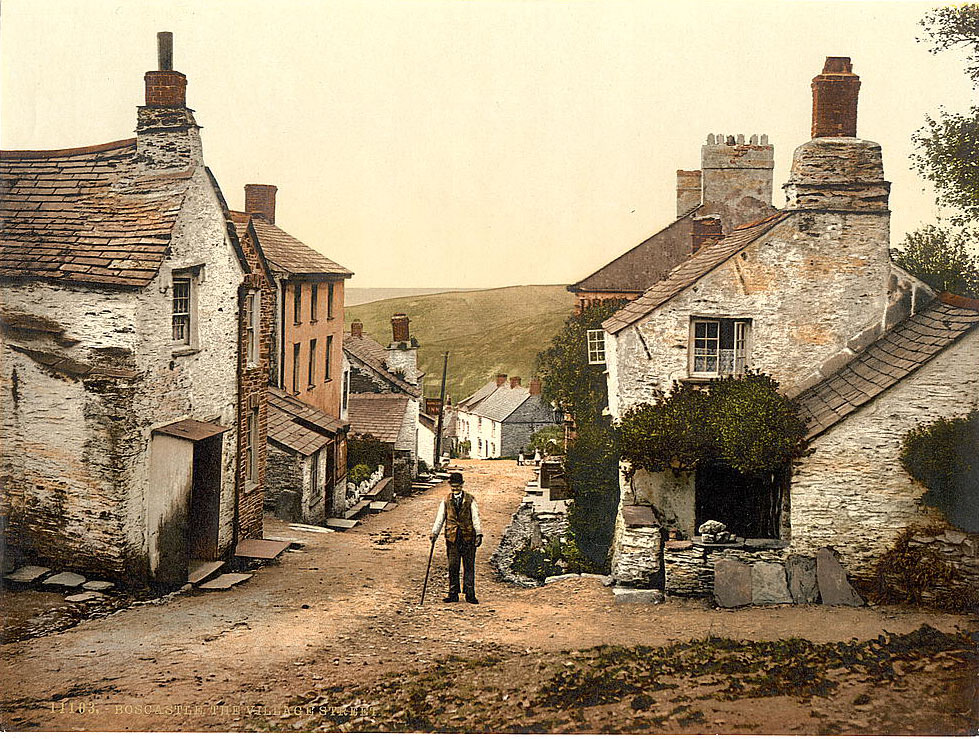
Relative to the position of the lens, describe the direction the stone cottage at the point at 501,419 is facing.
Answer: facing the viewer and to the left of the viewer

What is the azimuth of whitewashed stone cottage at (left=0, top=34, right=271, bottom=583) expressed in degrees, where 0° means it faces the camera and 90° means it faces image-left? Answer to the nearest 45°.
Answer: approximately 315°

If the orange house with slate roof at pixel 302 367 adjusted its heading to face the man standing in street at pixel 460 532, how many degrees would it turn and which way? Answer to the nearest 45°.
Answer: approximately 45° to its right

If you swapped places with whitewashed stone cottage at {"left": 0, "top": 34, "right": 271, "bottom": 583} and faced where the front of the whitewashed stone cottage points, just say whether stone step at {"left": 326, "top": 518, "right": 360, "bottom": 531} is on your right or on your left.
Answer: on your left

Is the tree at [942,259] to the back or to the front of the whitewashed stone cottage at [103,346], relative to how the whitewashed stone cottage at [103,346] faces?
to the front

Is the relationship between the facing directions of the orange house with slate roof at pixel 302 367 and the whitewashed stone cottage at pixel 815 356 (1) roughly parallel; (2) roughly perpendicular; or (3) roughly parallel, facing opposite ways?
roughly perpendicular

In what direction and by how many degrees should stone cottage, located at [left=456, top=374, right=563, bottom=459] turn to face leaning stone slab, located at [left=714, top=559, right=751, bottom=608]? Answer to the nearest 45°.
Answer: approximately 45° to its left

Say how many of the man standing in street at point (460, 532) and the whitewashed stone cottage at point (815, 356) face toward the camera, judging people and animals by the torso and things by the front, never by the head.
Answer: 2

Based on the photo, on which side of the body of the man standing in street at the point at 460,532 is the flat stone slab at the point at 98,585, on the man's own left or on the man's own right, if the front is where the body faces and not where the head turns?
on the man's own right

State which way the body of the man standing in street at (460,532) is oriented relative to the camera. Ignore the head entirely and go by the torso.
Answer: toward the camera

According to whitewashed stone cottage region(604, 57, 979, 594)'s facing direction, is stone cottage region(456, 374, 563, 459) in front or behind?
behind

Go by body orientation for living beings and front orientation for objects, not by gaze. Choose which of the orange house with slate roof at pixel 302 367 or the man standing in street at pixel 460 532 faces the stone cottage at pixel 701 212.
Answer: the orange house with slate roof at pixel 302 367

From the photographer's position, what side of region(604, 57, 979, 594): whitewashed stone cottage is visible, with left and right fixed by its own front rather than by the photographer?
front

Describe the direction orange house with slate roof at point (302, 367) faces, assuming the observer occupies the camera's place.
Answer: facing the viewer and to the right of the viewer

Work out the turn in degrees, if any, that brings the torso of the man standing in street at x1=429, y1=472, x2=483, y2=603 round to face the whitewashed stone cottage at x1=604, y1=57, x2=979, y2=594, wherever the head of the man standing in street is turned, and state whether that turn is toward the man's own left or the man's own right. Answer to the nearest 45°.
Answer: approximately 90° to the man's own left
